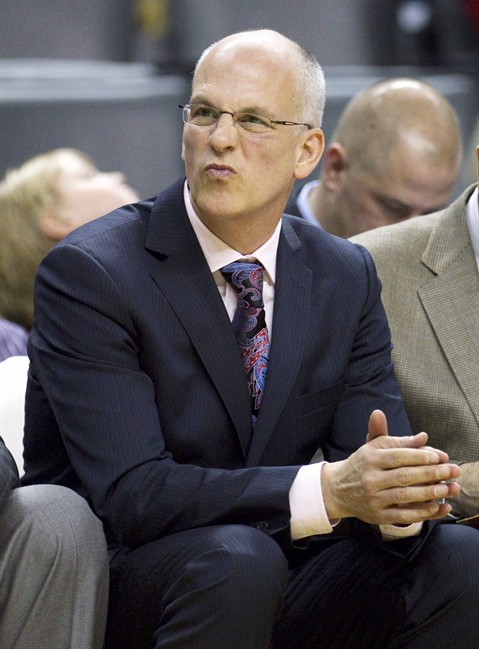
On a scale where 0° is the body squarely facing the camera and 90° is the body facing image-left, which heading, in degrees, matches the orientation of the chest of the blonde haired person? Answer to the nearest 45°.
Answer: approximately 270°

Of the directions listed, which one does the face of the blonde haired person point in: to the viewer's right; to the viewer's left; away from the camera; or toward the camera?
to the viewer's right
